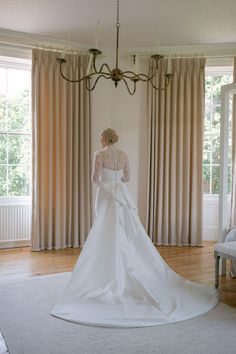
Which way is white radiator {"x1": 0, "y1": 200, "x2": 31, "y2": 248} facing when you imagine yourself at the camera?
facing the viewer

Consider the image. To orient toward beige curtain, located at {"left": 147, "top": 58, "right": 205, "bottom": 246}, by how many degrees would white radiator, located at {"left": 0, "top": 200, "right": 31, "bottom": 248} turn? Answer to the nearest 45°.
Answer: approximately 90° to its left

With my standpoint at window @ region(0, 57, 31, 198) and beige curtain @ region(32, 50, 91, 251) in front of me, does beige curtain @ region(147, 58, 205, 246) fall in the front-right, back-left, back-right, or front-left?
front-left

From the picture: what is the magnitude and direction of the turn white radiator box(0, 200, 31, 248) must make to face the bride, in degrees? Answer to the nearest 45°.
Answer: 0° — it already faces them

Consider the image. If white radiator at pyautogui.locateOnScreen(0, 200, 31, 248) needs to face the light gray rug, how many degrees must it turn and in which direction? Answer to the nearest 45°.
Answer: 0° — it already faces it

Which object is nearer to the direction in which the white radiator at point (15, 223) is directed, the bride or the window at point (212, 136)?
the bride
